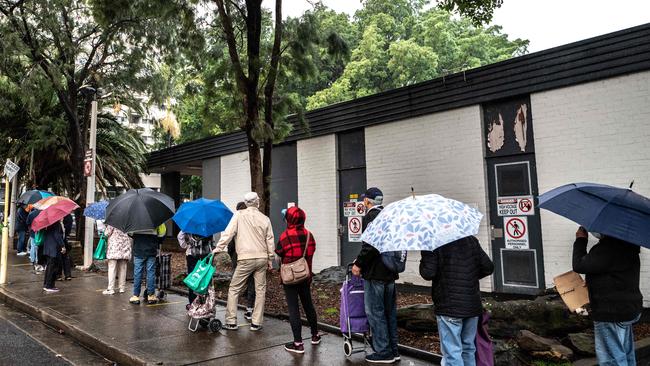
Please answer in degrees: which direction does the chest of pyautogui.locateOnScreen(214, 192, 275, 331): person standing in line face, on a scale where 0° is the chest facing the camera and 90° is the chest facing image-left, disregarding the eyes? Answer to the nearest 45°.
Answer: approximately 180°

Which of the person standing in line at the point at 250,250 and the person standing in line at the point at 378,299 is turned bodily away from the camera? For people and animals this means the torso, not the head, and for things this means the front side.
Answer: the person standing in line at the point at 250,250

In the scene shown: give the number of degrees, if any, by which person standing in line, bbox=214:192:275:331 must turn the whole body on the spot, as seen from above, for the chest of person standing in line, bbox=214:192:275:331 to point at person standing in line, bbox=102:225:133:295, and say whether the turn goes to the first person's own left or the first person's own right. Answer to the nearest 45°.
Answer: approximately 45° to the first person's own left

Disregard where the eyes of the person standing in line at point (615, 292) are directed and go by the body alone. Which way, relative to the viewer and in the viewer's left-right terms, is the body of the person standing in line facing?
facing away from the viewer and to the left of the viewer

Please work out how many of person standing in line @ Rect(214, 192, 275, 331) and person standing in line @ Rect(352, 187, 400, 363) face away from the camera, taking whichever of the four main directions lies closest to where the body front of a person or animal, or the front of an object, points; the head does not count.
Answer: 1

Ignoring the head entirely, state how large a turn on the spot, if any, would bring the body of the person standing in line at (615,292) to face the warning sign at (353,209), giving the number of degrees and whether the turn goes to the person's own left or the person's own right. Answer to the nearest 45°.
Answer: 0° — they already face it

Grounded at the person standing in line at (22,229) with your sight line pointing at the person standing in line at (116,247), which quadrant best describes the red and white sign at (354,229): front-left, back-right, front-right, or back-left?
front-left

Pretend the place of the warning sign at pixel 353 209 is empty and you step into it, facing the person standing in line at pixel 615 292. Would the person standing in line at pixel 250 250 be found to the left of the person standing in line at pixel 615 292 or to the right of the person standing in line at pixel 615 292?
right

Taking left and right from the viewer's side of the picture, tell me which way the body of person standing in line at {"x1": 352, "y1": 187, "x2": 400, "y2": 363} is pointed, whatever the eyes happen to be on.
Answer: facing to the left of the viewer

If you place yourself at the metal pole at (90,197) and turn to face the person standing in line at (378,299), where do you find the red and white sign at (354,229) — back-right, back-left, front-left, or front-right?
front-left

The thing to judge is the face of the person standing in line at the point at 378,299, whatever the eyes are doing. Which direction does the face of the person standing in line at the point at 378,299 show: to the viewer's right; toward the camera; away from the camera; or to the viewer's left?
to the viewer's left

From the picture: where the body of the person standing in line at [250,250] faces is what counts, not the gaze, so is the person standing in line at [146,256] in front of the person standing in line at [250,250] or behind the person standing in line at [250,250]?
in front

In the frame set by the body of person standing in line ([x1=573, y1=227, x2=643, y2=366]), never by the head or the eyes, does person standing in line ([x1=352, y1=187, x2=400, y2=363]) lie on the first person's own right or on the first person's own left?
on the first person's own left

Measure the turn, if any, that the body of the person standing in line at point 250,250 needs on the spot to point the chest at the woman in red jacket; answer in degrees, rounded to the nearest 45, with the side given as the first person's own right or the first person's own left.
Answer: approximately 135° to the first person's own right

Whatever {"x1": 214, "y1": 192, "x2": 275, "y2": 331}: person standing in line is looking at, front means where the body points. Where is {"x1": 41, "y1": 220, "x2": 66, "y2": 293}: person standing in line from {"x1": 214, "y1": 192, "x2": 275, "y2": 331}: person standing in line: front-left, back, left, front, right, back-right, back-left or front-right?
front-left
